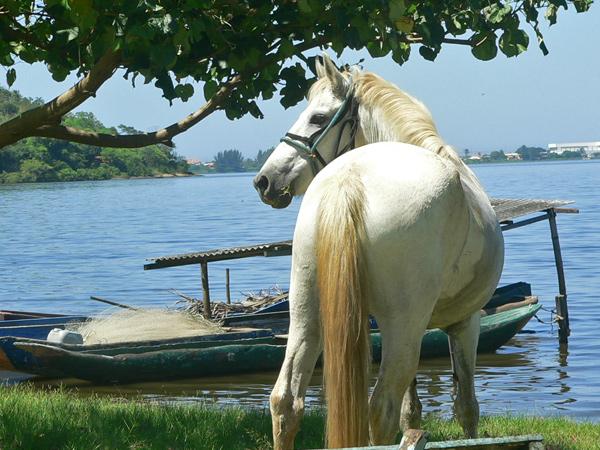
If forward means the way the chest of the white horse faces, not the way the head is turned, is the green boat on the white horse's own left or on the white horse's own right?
on the white horse's own left

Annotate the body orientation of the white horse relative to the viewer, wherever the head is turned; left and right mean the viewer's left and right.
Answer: facing away from the viewer and to the right of the viewer
